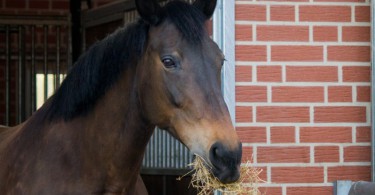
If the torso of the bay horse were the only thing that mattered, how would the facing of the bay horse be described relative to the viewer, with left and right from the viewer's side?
facing the viewer and to the right of the viewer
